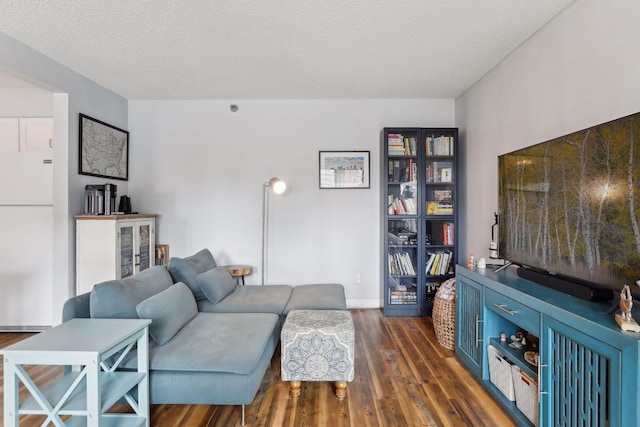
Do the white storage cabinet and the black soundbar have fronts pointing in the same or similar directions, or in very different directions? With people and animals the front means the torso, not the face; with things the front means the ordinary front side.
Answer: very different directions

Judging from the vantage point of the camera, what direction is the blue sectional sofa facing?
facing to the right of the viewer

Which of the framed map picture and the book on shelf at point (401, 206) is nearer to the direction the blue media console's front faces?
the framed map picture

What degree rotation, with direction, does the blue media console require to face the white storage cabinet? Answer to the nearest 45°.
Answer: approximately 45° to its right

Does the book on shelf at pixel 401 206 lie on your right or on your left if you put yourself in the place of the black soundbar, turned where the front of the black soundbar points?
on your right

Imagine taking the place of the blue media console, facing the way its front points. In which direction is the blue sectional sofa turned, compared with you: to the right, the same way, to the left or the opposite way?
the opposite way

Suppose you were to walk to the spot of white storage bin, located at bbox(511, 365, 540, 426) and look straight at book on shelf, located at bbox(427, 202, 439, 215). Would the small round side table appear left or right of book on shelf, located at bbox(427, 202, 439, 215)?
left

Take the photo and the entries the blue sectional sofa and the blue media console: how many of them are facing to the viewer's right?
1

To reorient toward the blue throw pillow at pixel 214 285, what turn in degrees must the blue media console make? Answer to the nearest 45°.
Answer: approximately 45° to its right

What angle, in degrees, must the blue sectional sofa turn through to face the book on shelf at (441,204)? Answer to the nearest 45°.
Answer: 0° — it already faces it
